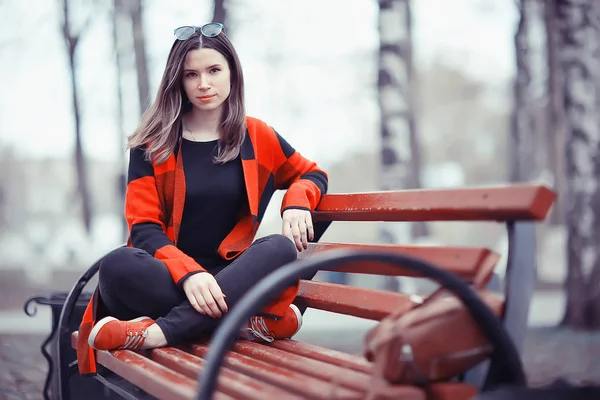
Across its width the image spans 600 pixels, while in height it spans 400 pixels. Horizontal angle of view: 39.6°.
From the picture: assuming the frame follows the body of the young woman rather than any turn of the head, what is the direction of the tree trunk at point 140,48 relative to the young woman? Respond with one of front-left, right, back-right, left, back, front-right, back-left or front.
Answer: back

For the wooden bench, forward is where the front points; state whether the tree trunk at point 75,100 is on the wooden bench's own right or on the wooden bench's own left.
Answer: on the wooden bench's own right

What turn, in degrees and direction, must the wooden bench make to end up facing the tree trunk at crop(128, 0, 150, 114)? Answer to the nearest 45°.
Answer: approximately 135° to its right

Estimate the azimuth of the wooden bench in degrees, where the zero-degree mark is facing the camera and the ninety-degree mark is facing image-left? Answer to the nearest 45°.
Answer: approximately 45°

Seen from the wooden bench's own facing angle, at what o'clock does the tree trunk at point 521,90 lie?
The tree trunk is roughly at 5 o'clock from the wooden bench.

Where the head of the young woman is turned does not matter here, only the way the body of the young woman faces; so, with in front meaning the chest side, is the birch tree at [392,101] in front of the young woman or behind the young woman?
behind
